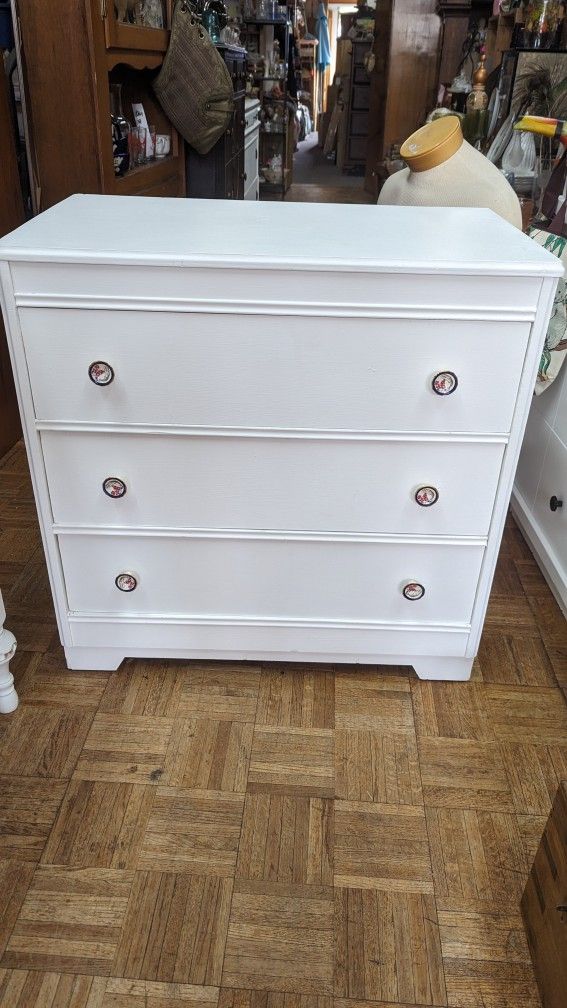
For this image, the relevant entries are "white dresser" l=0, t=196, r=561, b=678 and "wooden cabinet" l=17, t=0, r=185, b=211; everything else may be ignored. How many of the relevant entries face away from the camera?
0

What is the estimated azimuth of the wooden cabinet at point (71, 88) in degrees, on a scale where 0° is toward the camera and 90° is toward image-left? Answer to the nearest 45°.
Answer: approximately 315°

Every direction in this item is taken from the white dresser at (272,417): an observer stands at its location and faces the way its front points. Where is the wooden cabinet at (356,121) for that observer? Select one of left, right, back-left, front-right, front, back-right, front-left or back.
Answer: back

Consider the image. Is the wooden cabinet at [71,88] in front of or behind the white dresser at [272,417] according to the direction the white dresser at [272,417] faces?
behind

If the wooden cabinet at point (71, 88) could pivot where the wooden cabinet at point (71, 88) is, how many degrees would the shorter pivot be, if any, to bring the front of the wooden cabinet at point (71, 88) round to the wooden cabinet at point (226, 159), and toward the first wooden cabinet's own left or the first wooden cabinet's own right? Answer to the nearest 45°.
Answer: approximately 90° to the first wooden cabinet's own left

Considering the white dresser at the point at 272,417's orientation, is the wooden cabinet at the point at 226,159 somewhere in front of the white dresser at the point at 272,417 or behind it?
behind

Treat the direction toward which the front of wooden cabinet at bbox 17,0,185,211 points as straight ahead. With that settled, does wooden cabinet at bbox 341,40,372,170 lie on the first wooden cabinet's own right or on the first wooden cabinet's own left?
on the first wooden cabinet's own left

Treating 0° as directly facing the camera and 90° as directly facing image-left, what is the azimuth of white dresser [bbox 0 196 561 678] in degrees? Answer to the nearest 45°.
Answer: approximately 0°

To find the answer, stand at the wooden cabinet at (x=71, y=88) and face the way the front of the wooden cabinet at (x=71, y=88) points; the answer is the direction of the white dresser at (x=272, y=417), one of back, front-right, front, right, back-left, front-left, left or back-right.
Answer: front-right

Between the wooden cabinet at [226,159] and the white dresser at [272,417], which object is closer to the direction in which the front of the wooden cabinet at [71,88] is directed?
the white dresser
